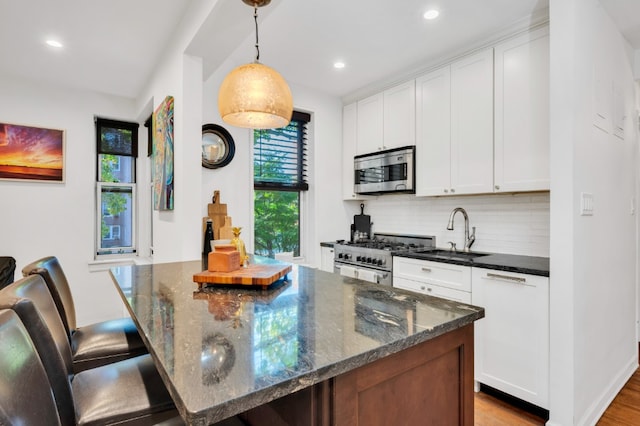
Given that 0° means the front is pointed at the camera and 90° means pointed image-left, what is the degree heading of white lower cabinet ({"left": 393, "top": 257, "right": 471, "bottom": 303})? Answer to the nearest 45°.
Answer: approximately 45°

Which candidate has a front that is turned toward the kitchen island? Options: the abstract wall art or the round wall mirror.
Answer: the round wall mirror

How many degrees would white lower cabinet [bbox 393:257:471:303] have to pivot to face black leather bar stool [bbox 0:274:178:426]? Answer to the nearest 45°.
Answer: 0° — it already faces it

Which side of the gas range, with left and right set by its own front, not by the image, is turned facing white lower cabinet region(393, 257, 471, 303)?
left

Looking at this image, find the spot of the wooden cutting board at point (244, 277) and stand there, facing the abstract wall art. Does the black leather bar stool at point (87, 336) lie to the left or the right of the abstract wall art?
left

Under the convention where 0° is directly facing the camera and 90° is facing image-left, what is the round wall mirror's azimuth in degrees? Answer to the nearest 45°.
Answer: approximately 0°

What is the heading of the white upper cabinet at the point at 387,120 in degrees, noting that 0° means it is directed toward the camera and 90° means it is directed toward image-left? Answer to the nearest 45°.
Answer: approximately 45°

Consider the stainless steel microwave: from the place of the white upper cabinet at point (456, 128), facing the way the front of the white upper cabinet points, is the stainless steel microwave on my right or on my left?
on my right

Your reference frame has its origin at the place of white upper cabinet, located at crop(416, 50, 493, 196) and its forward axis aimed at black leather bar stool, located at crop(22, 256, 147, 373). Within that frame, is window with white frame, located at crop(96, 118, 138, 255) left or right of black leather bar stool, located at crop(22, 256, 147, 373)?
right

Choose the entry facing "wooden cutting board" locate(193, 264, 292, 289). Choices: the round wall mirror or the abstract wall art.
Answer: the round wall mirror
